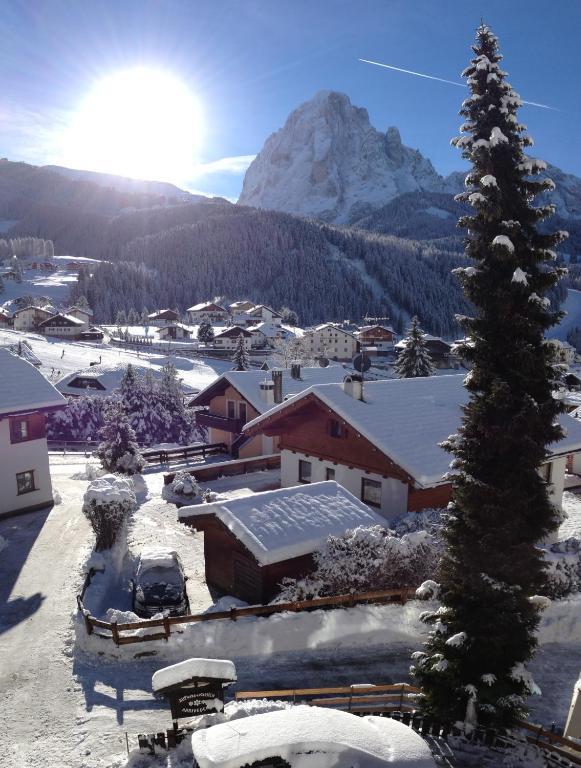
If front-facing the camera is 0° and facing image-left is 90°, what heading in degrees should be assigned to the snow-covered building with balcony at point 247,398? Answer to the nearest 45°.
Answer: approximately 45°

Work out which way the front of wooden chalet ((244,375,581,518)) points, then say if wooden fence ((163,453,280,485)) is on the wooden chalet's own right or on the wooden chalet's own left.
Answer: on the wooden chalet's own right

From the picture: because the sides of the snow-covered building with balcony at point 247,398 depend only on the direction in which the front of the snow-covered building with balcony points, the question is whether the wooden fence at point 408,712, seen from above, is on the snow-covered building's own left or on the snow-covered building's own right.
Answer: on the snow-covered building's own left

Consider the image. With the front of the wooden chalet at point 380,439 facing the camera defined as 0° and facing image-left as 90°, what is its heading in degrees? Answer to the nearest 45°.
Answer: approximately 45°

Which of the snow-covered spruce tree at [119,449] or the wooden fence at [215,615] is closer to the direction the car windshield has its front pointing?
the wooden fence

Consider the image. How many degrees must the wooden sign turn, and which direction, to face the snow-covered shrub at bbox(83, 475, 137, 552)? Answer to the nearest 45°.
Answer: approximately 180°

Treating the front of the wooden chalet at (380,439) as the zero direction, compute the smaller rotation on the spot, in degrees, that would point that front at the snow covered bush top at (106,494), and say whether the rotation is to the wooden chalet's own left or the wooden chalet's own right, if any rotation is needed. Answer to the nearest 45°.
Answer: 0° — it already faces it

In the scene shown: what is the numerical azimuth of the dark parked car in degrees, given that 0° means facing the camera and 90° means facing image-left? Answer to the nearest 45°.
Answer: approximately 0°

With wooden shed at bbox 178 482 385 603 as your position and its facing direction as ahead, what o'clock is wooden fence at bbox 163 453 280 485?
The wooden fence is roughly at 4 o'clock from the wooden shed.
